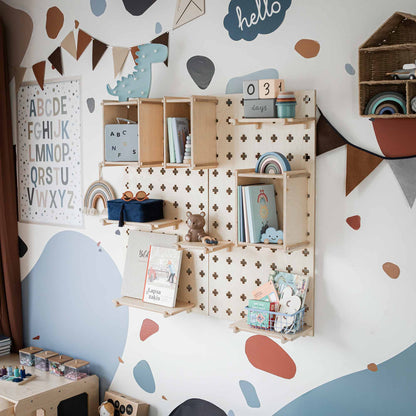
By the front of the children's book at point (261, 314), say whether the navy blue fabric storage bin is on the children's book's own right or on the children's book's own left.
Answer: on the children's book's own right

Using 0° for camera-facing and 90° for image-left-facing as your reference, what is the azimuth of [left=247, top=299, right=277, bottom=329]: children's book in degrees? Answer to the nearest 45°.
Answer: approximately 45°

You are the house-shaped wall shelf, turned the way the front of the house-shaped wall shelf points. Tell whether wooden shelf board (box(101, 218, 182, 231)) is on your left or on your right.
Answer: on your right

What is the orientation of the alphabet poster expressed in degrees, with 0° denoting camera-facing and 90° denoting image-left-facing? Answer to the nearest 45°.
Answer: approximately 45°

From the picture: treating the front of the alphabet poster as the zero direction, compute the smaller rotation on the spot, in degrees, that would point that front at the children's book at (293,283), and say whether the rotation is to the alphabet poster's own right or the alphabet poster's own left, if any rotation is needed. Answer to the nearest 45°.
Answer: approximately 90° to the alphabet poster's own left

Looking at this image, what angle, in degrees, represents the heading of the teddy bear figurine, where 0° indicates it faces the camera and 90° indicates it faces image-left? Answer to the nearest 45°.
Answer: approximately 45°
